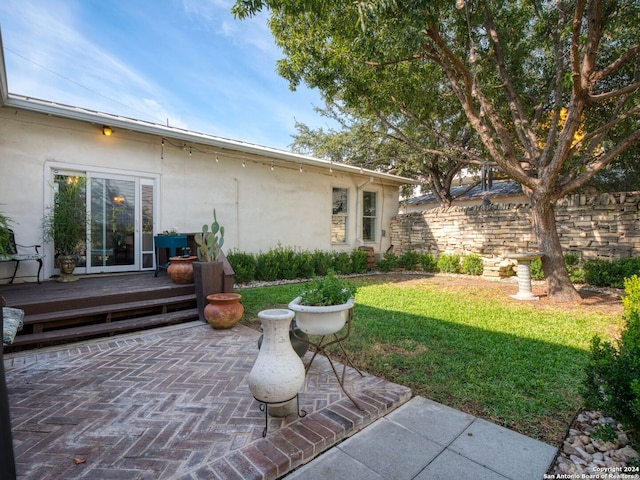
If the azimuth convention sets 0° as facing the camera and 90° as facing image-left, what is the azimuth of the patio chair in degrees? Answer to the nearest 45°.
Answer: approximately 270°

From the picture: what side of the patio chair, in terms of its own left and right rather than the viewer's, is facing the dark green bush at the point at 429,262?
front

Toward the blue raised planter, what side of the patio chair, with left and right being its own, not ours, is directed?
front

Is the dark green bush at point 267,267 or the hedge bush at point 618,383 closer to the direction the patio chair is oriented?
the dark green bush

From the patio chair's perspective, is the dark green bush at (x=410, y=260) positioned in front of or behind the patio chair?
in front

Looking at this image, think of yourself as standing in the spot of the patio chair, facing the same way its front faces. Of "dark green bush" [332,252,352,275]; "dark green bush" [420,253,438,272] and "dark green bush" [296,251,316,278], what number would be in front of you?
3

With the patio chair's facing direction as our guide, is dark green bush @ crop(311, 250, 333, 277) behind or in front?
in front

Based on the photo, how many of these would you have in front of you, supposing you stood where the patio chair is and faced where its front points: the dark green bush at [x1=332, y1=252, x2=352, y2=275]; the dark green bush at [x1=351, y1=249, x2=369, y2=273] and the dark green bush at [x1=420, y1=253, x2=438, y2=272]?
3

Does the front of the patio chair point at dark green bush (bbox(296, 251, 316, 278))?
yes

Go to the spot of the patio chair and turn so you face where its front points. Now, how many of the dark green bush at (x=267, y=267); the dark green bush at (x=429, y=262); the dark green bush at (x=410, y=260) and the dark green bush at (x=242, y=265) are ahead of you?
4

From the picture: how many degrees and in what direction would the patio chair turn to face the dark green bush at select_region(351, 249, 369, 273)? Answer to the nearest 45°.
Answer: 0° — it already faces it

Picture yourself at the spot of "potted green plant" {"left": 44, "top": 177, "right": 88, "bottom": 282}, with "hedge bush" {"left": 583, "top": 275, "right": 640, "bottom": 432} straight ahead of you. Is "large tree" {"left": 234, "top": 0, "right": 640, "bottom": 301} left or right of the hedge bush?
left
